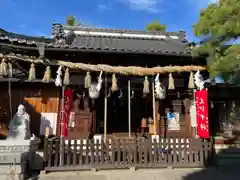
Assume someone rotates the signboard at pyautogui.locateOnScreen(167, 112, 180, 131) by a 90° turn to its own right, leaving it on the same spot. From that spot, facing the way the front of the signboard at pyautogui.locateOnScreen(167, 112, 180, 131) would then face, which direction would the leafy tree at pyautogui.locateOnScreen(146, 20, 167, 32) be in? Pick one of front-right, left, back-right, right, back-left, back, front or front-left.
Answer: right

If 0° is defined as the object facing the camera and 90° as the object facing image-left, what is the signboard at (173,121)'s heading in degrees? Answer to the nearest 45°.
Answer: approximately 0°

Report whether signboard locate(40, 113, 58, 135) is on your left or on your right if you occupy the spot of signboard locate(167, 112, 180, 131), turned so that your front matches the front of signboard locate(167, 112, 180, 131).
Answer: on your right

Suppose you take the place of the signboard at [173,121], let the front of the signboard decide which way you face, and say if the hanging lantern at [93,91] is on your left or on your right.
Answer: on your right
